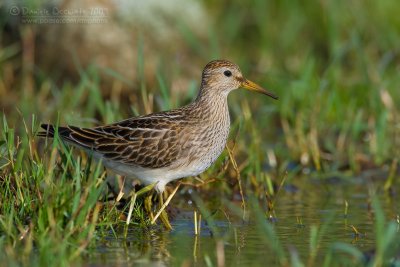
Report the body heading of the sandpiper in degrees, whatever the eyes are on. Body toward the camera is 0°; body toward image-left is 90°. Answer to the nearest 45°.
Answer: approximately 270°
